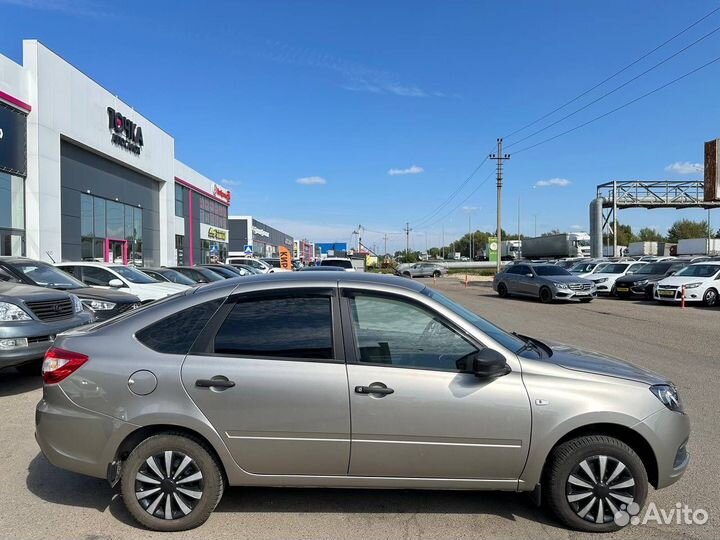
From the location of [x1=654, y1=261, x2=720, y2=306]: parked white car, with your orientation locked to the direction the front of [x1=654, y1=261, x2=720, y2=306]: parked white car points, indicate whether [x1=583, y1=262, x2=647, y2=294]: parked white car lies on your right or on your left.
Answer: on your right

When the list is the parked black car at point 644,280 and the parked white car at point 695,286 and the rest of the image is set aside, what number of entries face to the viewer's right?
0

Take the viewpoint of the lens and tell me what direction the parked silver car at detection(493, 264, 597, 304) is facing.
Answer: facing the viewer and to the right of the viewer

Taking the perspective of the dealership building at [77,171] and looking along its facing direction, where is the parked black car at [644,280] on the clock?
The parked black car is roughly at 11 o'clock from the dealership building.

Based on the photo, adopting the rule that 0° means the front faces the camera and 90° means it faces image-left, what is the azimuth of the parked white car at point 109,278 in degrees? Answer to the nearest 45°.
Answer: approximately 315°

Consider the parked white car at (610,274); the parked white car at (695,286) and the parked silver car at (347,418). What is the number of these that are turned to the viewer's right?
1

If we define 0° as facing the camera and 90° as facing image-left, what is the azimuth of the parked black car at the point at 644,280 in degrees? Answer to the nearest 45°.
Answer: approximately 45°

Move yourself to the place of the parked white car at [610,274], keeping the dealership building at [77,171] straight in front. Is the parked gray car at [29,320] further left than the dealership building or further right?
left

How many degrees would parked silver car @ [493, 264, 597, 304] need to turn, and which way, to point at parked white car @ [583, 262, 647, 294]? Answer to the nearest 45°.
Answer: approximately 90° to its left

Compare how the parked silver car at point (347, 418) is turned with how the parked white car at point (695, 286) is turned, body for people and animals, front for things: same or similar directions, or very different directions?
very different directions

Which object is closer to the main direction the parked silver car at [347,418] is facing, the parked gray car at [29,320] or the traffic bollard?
the traffic bollard

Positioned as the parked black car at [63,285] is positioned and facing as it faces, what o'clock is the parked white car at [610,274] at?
The parked white car is roughly at 10 o'clock from the parked black car.

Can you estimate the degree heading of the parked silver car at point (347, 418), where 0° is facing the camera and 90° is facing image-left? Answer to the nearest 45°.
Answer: approximately 270°
